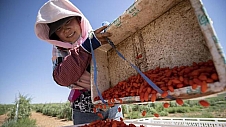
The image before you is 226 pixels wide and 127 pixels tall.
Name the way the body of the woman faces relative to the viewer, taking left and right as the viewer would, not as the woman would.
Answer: facing the viewer and to the right of the viewer

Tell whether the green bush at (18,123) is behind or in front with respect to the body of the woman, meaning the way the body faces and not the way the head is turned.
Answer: behind

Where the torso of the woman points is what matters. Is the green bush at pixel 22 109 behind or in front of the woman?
behind
